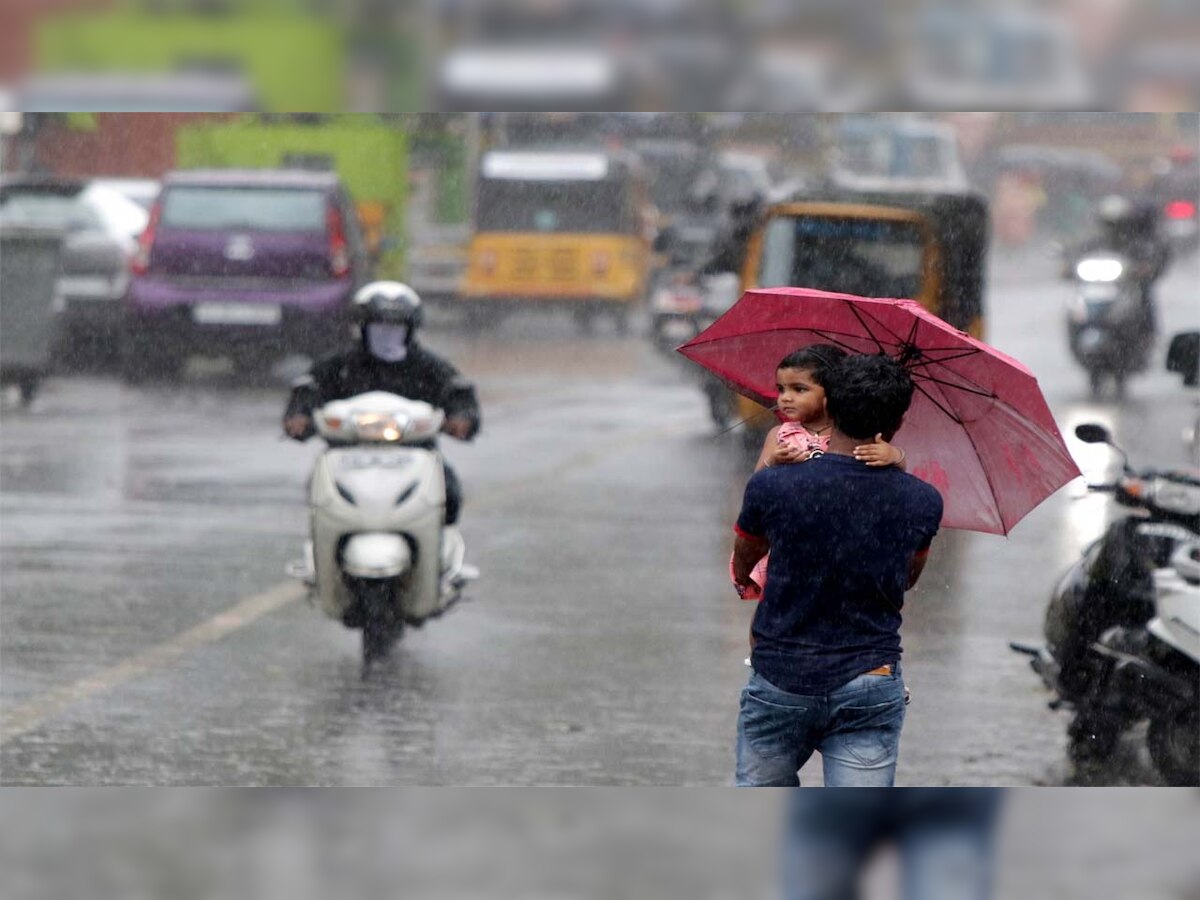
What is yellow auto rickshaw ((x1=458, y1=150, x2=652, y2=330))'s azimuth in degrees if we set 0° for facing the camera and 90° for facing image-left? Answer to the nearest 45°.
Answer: approximately 180°

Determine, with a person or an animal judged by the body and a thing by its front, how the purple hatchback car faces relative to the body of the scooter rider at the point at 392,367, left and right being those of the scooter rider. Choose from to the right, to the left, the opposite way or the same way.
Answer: the opposite way

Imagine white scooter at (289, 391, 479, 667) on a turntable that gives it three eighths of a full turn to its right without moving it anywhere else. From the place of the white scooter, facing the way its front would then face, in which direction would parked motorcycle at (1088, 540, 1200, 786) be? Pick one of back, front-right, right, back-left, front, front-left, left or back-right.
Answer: back-right

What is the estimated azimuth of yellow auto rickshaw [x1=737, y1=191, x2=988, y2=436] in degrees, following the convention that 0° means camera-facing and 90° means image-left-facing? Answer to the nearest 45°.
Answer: approximately 45°

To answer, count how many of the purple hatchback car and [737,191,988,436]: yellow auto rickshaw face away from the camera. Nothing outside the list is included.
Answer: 1

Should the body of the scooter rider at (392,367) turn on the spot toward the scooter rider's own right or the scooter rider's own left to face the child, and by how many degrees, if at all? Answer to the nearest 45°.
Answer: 0° — they already face them

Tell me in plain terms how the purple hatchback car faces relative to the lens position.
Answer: facing away from the viewer
